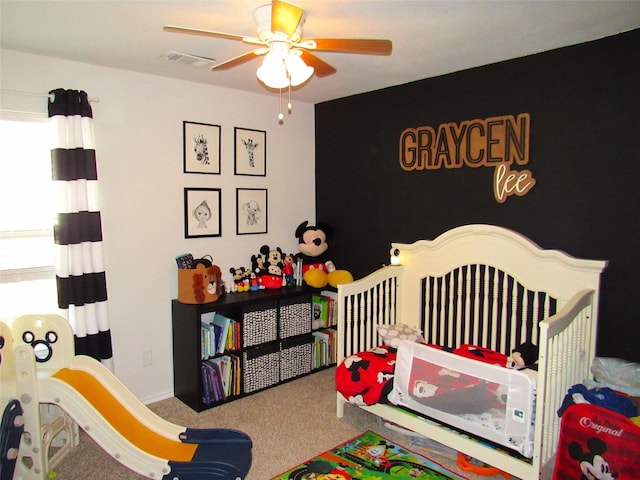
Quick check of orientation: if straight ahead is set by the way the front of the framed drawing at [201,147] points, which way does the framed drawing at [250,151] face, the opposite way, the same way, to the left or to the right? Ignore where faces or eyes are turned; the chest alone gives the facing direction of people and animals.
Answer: the same way

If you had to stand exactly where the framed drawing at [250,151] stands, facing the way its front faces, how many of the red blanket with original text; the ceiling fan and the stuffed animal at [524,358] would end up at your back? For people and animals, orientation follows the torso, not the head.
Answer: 0

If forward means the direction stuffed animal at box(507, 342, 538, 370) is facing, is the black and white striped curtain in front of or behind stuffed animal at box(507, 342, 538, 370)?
in front

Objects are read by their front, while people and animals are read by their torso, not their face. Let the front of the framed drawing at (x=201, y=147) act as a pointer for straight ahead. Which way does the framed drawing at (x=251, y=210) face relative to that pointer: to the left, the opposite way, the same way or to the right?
the same way

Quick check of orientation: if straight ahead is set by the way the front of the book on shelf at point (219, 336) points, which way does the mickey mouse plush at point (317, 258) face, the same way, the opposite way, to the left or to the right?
the same way

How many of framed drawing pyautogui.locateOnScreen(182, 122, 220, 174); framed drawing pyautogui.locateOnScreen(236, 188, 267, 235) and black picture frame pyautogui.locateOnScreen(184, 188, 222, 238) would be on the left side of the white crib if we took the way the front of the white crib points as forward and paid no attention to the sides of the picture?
0

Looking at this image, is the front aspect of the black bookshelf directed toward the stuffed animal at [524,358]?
yes

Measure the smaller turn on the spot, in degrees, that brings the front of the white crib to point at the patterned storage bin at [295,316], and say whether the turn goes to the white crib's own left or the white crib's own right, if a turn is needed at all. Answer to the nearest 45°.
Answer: approximately 45° to the white crib's own right

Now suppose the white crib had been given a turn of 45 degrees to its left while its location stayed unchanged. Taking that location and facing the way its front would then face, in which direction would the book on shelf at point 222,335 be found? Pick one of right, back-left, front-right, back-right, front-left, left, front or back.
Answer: right

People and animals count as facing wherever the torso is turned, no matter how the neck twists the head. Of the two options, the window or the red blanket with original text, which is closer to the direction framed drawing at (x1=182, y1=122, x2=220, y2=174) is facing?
the red blanket with original text

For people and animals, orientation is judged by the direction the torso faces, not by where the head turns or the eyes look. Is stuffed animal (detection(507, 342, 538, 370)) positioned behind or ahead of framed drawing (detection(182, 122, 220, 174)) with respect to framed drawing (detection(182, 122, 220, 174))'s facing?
ahead

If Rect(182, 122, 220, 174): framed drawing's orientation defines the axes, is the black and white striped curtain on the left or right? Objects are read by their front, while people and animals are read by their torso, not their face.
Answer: on its right

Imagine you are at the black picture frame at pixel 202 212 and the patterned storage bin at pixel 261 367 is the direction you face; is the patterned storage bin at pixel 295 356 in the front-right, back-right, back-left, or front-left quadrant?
front-left

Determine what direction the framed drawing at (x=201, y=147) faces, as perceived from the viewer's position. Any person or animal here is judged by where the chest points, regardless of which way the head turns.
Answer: facing the viewer and to the right of the viewer
